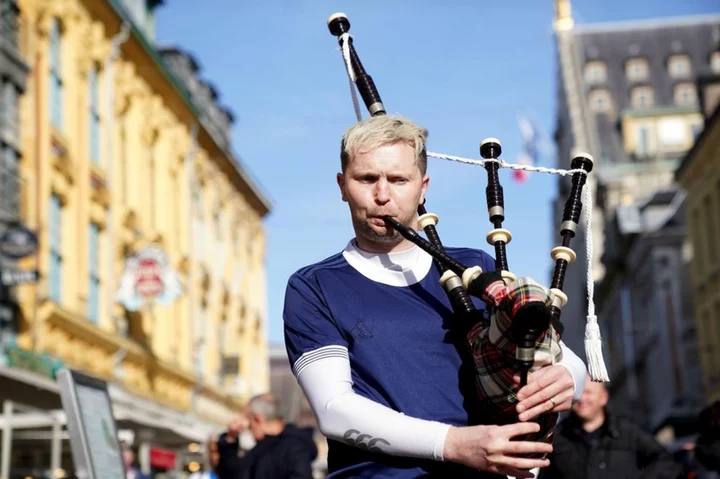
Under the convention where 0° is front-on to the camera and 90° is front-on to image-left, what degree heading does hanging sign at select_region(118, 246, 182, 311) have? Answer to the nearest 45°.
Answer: approximately 0°

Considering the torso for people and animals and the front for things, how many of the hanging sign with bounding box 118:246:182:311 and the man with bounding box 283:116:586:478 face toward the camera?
2

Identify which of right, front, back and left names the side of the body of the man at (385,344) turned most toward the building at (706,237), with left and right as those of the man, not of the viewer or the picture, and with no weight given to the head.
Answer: back
